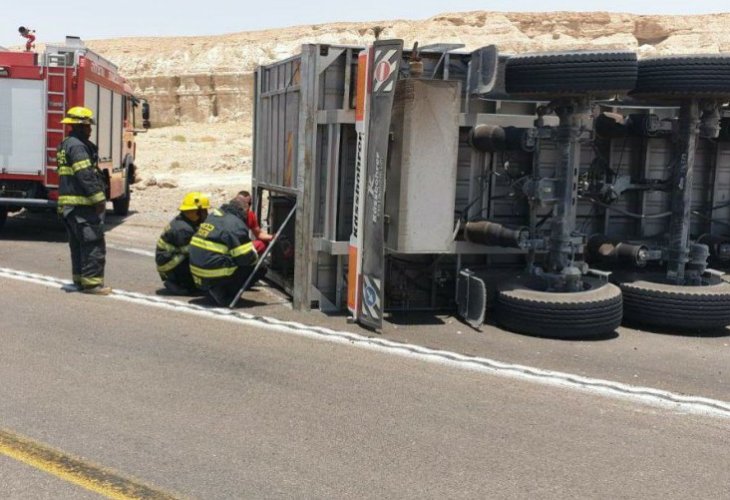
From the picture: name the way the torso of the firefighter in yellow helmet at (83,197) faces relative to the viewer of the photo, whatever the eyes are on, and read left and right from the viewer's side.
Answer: facing to the right of the viewer

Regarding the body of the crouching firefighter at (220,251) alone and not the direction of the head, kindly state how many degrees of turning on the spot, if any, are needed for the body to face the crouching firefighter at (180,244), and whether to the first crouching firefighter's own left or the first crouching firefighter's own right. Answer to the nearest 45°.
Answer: approximately 90° to the first crouching firefighter's own left

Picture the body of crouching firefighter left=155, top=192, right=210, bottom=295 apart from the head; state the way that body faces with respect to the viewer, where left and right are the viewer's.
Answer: facing to the right of the viewer

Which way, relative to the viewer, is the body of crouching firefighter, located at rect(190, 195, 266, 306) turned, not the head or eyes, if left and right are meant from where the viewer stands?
facing away from the viewer and to the right of the viewer

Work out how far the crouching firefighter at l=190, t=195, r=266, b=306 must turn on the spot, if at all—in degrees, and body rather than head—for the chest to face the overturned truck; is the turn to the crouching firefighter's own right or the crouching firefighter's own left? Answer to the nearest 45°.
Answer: approximately 45° to the crouching firefighter's own right

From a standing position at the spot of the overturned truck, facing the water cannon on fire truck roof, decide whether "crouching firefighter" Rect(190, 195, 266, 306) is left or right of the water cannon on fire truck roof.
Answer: left

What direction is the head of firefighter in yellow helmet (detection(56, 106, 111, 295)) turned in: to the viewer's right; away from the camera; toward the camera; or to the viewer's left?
to the viewer's right

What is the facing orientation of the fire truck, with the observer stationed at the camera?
facing away from the viewer and to the right of the viewer
